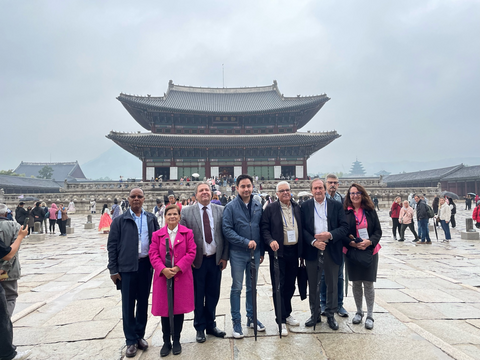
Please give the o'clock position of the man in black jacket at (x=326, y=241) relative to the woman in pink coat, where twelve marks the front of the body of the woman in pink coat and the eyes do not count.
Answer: The man in black jacket is roughly at 9 o'clock from the woman in pink coat.

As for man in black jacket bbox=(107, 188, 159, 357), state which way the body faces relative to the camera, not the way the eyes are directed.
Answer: toward the camera

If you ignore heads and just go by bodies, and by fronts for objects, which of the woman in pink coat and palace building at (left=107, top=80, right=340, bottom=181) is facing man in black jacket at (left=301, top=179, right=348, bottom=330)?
the palace building

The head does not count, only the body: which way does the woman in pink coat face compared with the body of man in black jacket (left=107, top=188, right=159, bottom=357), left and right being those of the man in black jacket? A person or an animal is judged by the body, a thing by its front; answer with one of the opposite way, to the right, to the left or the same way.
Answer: the same way

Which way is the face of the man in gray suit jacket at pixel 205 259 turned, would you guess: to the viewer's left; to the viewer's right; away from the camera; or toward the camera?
toward the camera

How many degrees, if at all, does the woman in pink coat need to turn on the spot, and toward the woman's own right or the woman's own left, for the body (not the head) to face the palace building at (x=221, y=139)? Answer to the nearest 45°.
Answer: approximately 180°

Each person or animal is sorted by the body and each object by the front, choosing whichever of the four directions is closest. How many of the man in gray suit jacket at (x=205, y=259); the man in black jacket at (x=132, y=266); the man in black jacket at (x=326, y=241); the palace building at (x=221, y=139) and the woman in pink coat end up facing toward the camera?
5

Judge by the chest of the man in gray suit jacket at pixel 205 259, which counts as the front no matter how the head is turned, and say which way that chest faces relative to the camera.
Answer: toward the camera

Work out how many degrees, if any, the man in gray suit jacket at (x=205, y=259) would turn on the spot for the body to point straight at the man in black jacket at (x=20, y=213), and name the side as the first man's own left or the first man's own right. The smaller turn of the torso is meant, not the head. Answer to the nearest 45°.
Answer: approximately 135° to the first man's own right

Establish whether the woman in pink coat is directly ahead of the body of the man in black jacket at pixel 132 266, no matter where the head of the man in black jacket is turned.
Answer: no

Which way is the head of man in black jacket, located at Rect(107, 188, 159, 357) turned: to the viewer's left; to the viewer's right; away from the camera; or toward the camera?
toward the camera

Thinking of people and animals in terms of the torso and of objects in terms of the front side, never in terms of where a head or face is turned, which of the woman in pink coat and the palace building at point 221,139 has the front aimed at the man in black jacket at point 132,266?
the palace building

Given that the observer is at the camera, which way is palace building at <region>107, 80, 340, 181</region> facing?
facing the viewer

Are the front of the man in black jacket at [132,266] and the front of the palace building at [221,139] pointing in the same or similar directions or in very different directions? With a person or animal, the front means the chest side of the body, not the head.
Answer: same or similar directions

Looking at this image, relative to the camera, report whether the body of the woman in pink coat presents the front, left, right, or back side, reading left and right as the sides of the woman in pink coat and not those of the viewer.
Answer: front

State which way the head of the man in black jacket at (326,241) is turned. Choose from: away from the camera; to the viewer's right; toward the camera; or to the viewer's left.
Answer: toward the camera
